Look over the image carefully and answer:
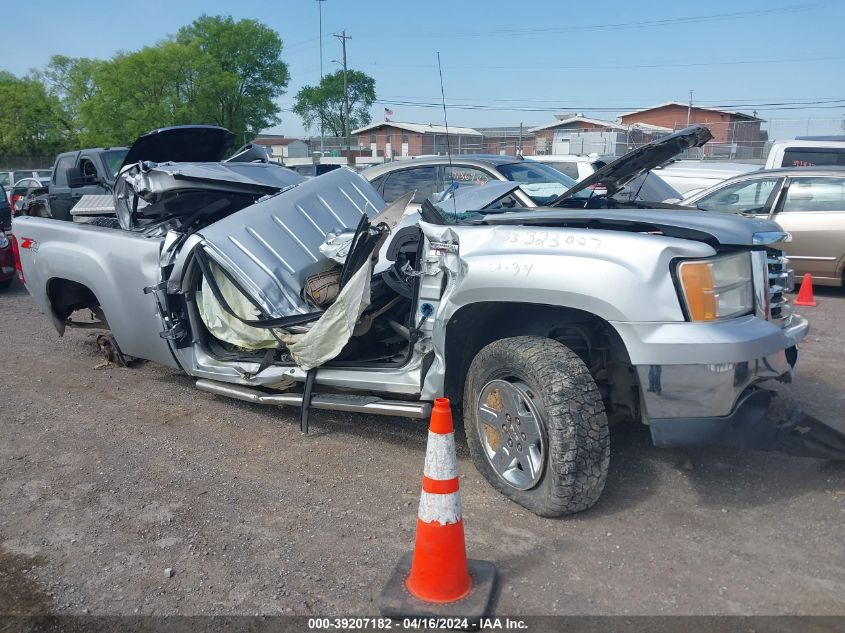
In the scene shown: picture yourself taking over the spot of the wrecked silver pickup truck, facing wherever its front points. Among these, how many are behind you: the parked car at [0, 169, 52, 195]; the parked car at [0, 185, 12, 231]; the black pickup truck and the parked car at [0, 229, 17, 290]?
4

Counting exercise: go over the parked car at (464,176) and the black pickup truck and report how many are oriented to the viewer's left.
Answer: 0

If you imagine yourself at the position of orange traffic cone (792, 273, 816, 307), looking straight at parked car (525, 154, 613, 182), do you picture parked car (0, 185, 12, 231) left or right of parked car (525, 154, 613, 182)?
left

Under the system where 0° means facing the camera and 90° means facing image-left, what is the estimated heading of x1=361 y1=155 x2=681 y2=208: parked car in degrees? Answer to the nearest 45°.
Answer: approximately 315°

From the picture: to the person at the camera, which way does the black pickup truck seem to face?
facing the viewer and to the right of the viewer

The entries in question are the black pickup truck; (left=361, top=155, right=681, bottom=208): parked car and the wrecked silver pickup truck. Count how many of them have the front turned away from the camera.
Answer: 0

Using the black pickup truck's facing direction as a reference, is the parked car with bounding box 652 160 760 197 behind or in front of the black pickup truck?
in front

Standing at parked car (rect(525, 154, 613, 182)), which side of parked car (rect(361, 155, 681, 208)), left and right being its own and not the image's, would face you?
left

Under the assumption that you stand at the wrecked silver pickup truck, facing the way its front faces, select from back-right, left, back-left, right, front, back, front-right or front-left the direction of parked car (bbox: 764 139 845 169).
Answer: left

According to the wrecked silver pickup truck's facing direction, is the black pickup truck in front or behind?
behind

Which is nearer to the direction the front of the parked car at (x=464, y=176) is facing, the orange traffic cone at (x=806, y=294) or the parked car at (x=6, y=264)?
the orange traffic cone

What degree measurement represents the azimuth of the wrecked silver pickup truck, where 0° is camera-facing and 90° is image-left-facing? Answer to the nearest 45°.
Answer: approximately 315°

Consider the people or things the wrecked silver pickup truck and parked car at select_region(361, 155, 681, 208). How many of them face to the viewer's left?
0

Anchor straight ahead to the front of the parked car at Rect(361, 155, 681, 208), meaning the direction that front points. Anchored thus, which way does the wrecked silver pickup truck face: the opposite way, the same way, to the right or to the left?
the same way

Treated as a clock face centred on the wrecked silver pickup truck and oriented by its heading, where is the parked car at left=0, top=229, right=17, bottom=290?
The parked car is roughly at 6 o'clock from the wrecked silver pickup truck.

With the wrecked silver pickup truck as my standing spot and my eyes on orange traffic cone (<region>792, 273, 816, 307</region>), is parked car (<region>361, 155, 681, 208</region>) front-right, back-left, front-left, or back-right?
front-left
